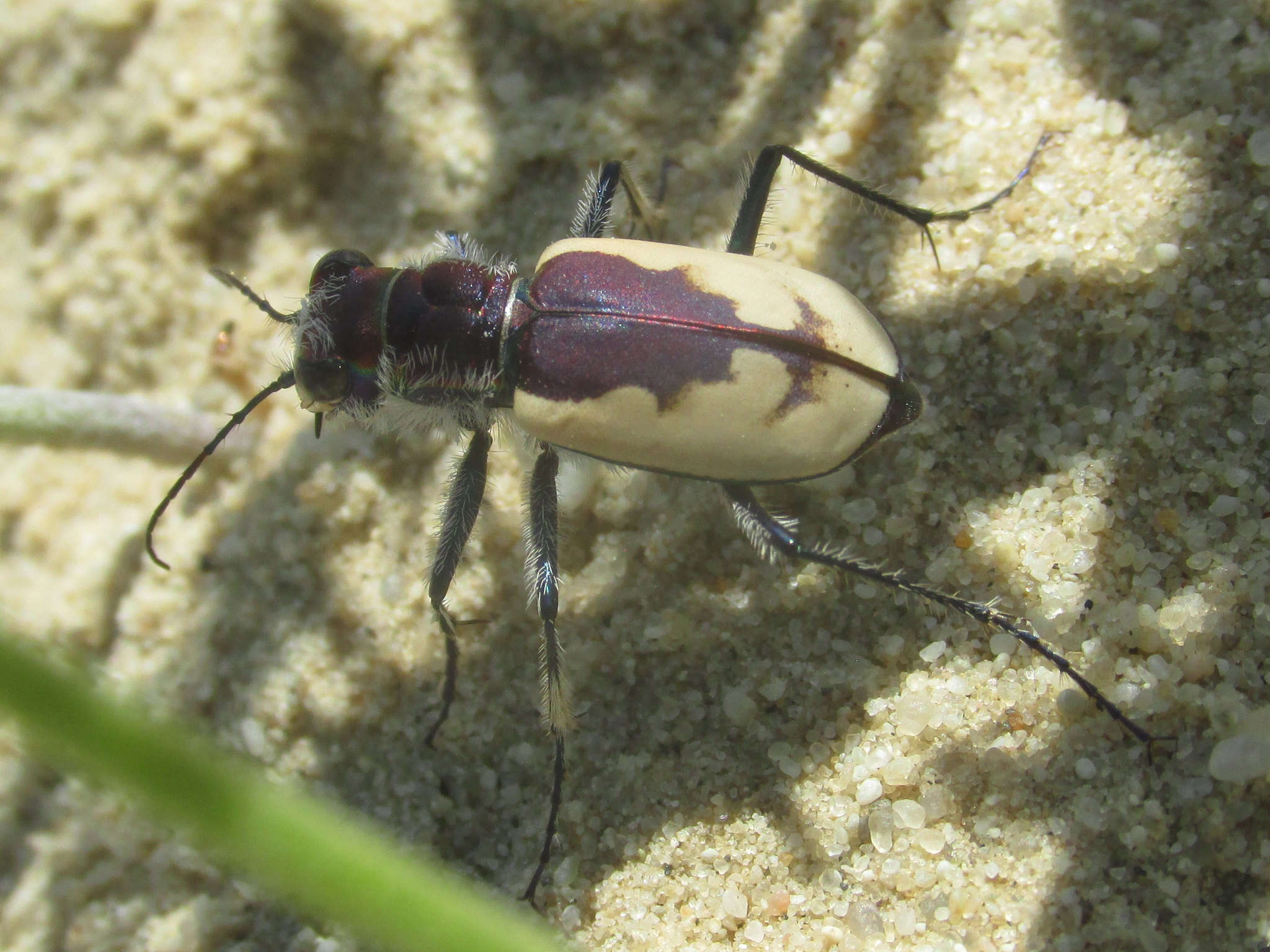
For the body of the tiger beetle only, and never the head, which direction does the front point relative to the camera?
to the viewer's left

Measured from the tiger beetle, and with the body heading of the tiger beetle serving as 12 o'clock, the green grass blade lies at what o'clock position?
The green grass blade is roughly at 9 o'clock from the tiger beetle.
